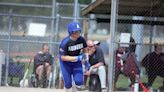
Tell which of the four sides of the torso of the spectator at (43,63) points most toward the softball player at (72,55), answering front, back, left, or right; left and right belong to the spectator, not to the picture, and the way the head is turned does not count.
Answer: front

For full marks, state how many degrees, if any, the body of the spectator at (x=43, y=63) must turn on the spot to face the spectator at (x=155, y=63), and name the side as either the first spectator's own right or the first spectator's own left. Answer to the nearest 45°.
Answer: approximately 90° to the first spectator's own left

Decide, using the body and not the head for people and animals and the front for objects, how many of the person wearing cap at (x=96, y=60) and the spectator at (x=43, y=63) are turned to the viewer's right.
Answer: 0

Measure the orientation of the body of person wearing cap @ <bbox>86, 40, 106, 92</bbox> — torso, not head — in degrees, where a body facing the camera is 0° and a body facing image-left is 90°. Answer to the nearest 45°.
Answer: approximately 45°

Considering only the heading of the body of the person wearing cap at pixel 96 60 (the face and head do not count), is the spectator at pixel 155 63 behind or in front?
behind

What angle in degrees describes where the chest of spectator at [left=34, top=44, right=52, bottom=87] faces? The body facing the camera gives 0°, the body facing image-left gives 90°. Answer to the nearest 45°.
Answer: approximately 0°

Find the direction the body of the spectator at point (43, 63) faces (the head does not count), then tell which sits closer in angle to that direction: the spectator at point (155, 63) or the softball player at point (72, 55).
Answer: the softball player

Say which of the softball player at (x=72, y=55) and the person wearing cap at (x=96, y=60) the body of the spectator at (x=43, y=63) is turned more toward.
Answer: the softball player
